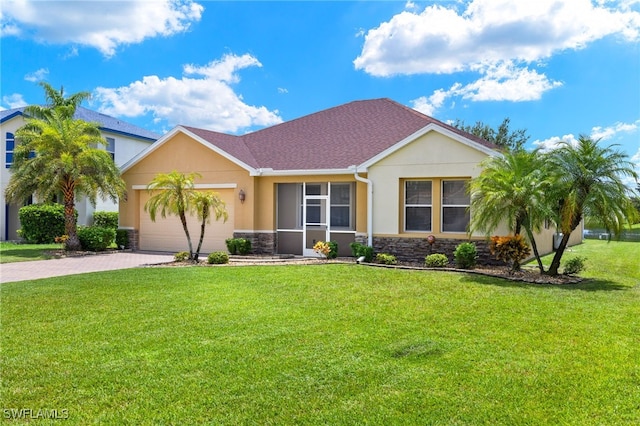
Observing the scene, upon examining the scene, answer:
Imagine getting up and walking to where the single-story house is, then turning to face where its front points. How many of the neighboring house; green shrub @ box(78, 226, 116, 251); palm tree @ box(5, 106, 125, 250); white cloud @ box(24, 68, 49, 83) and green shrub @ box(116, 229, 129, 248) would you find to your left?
0

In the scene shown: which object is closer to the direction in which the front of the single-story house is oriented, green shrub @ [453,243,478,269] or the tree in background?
the green shrub

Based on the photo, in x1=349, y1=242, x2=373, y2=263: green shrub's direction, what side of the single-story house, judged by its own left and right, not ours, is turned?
front

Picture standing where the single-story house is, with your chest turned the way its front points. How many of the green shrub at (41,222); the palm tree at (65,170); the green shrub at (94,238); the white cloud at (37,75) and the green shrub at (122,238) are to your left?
0

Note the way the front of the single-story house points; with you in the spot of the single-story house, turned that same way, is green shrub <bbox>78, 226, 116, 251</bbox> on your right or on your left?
on your right

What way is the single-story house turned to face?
toward the camera

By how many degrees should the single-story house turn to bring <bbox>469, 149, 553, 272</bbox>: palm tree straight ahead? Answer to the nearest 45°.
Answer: approximately 45° to its left

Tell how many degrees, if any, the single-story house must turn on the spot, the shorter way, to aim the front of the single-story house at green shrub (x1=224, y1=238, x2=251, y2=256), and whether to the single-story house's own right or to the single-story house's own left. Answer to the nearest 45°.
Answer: approximately 90° to the single-story house's own right

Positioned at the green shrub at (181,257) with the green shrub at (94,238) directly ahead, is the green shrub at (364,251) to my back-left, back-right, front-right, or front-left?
back-right

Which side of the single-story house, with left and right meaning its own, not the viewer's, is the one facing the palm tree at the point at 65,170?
right

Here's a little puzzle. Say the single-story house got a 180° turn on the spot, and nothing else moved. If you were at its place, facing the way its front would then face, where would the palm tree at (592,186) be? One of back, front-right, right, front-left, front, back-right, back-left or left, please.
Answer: back-right

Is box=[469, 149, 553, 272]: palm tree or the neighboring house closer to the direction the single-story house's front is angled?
the palm tree

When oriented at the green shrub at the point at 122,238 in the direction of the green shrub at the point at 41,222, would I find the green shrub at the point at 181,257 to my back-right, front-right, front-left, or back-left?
back-left

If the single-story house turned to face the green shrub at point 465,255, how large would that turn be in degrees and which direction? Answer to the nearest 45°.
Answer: approximately 45° to its left

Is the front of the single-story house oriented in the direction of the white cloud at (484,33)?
no

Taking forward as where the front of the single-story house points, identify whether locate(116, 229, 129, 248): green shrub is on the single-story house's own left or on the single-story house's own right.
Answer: on the single-story house's own right
